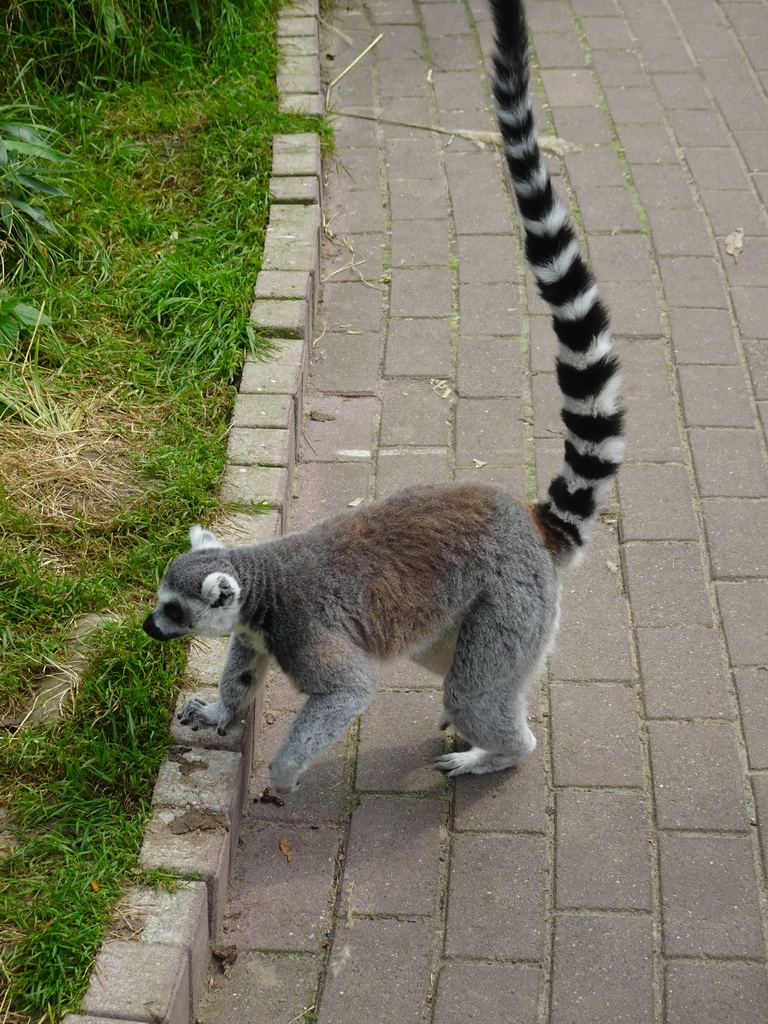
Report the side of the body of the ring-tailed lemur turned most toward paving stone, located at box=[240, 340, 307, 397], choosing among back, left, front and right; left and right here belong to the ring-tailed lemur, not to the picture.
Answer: right

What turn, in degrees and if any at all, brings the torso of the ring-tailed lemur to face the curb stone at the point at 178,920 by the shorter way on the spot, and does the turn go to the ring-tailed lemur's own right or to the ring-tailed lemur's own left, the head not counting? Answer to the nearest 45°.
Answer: approximately 45° to the ring-tailed lemur's own left

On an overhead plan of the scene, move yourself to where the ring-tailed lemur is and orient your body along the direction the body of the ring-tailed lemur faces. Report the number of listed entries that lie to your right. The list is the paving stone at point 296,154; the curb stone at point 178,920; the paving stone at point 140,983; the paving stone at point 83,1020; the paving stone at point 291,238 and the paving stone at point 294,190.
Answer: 3

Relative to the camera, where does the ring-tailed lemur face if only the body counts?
to the viewer's left

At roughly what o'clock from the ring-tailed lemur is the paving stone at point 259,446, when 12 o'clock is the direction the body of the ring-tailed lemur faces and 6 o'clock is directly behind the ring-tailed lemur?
The paving stone is roughly at 2 o'clock from the ring-tailed lemur.

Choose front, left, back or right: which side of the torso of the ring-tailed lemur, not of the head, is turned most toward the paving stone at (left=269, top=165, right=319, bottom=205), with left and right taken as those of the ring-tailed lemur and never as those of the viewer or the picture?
right

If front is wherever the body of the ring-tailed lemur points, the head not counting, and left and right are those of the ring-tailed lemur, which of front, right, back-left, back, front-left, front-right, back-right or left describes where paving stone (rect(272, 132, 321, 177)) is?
right

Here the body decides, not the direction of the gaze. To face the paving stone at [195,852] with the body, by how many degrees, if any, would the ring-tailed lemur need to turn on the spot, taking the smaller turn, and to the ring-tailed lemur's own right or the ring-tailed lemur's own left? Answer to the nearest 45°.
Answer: approximately 45° to the ring-tailed lemur's own left

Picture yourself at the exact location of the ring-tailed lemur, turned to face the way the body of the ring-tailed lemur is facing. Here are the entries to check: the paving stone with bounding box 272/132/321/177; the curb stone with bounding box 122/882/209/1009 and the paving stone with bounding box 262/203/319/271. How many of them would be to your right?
2
